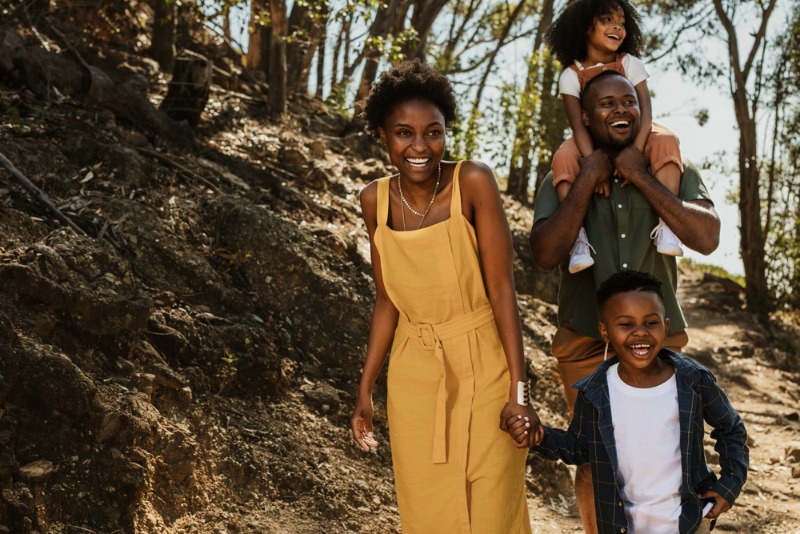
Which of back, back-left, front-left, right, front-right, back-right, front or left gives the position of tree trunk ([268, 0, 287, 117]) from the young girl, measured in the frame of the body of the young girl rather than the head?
back-right

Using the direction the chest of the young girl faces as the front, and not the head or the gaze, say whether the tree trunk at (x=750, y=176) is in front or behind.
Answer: behind

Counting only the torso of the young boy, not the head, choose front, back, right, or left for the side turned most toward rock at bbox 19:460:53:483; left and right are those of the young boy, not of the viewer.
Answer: right

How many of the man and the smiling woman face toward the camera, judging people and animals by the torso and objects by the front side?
2
